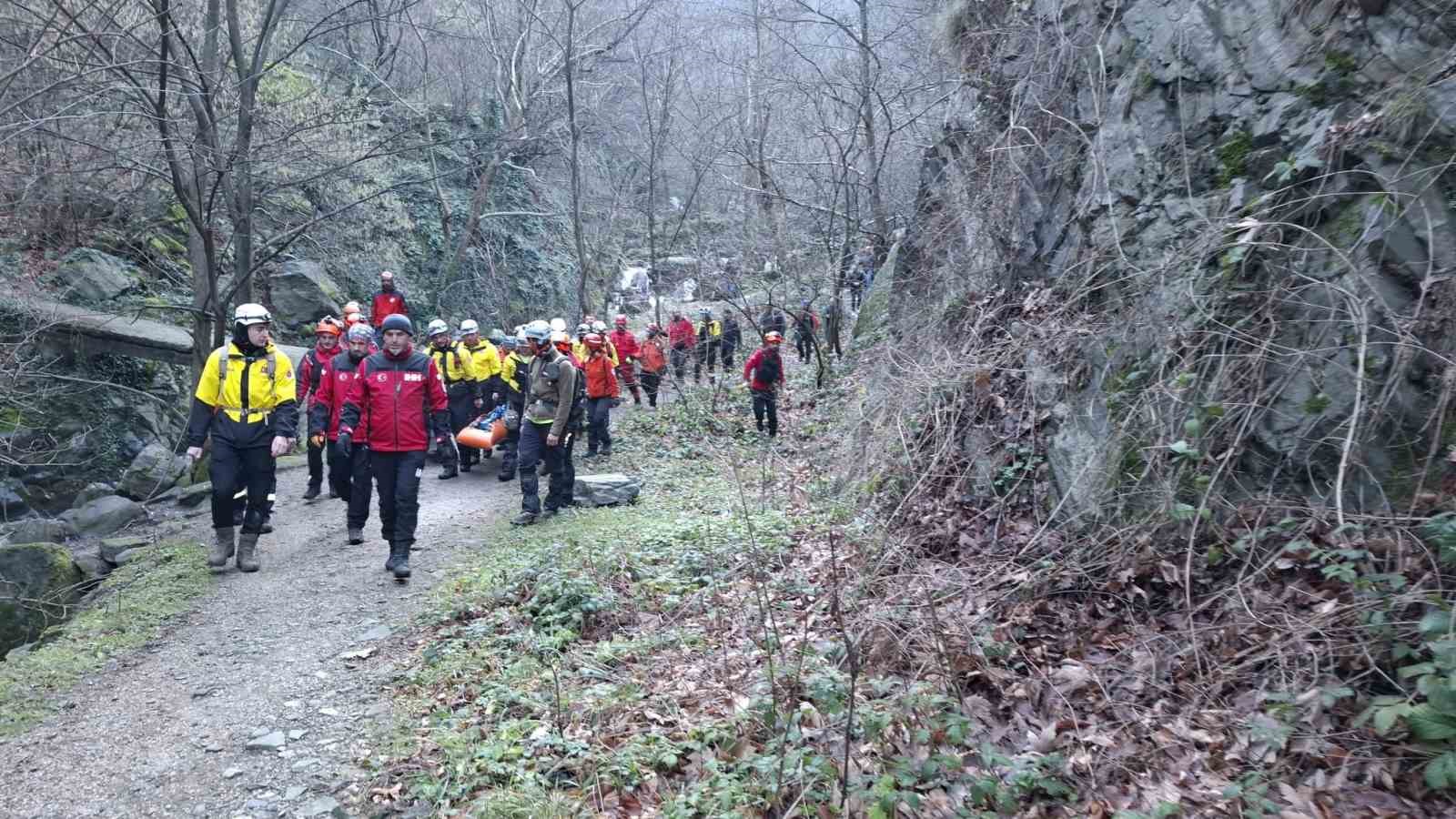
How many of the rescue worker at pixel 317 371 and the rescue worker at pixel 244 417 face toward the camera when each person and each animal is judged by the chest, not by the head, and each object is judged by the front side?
2

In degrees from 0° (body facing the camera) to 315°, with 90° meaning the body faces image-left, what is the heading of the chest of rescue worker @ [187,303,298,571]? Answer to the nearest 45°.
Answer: approximately 0°

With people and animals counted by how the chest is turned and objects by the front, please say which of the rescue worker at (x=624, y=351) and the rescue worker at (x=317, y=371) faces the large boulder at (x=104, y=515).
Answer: the rescue worker at (x=624, y=351)

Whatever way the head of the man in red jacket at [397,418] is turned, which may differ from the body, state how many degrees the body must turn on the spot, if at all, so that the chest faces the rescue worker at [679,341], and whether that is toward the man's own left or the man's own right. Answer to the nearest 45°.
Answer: approximately 135° to the man's own left

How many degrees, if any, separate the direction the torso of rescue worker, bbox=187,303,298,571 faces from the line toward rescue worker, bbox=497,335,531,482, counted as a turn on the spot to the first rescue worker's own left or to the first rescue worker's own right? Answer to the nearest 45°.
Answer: approximately 135° to the first rescue worker's own left

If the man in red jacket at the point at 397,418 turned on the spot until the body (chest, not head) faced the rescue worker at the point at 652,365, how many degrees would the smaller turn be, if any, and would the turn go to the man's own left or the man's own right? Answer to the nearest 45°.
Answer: approximately 135° to the man's own left

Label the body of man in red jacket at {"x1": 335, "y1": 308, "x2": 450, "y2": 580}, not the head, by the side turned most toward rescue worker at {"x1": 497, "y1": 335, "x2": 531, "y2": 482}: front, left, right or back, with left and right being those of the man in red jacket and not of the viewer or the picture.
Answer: back

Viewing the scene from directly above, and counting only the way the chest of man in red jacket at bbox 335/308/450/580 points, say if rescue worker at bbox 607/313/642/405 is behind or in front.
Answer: behind
